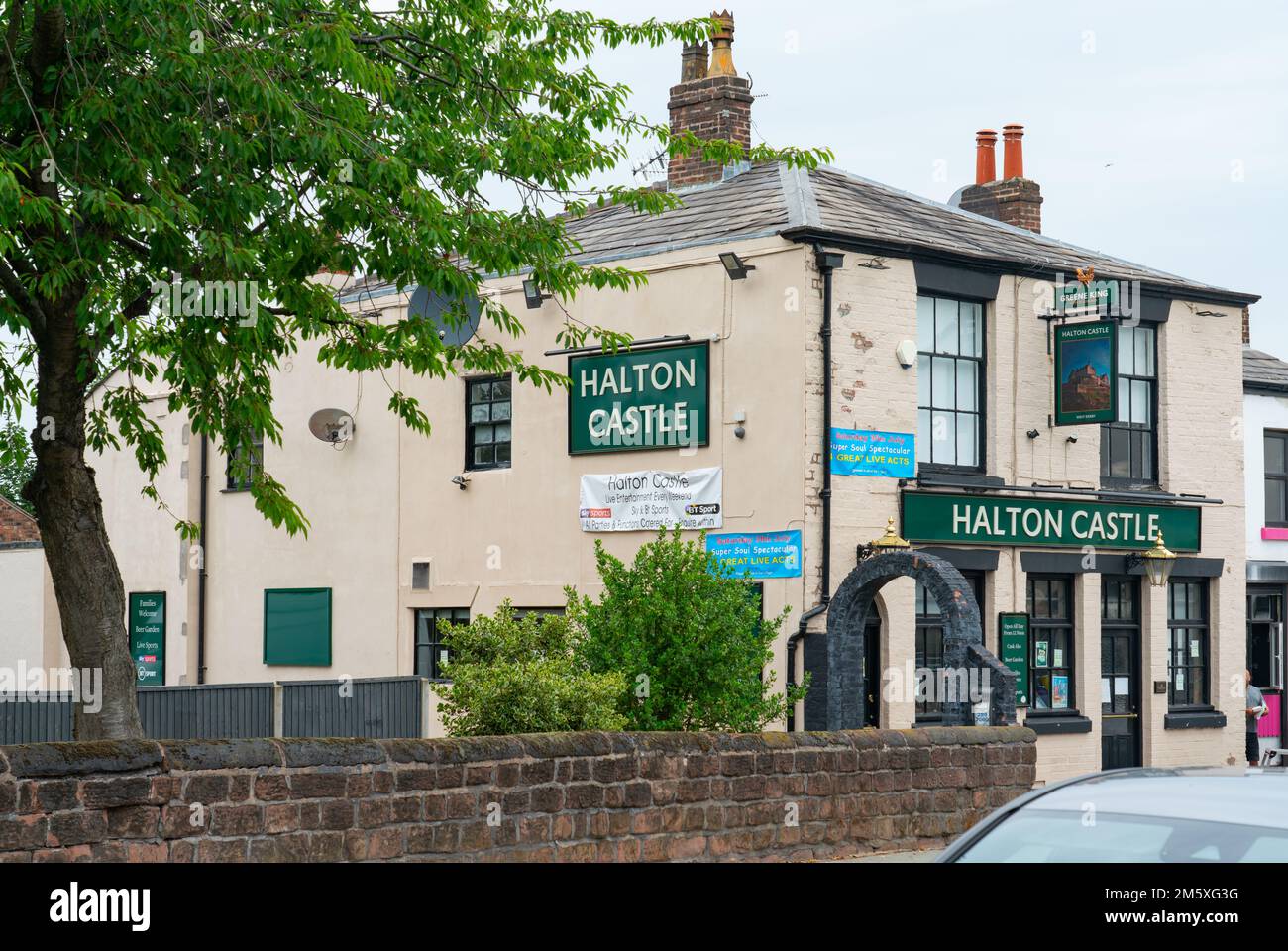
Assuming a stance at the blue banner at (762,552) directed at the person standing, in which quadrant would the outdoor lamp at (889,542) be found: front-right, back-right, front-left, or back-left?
front-right

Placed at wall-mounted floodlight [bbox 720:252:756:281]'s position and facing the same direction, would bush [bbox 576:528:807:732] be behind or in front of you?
in front

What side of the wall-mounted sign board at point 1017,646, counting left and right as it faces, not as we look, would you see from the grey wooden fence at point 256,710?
right

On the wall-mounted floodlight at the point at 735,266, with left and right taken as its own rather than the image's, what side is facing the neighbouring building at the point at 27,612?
right

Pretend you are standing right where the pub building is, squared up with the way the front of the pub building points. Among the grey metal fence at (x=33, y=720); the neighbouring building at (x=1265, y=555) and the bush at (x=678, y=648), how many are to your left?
1

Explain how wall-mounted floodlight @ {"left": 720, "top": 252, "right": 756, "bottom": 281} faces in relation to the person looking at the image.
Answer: facing the viewer and to the left of the viewer

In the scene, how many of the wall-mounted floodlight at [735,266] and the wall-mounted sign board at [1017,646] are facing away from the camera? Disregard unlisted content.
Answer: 0

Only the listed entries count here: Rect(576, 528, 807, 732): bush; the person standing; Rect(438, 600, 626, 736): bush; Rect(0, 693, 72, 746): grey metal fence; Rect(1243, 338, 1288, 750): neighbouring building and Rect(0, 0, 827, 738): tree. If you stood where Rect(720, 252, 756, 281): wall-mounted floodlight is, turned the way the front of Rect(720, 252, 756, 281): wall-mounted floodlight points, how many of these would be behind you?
2

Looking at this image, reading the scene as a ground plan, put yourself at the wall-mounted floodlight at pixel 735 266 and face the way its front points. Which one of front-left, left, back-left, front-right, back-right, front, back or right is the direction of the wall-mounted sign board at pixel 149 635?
right

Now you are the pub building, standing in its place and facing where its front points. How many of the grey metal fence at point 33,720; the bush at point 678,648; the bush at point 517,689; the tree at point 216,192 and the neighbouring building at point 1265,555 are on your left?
1

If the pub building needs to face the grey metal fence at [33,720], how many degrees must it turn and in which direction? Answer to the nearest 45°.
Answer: approximately 90° to its right

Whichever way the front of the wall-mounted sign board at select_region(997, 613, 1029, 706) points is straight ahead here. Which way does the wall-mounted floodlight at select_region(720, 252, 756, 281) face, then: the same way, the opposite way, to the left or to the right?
to the right

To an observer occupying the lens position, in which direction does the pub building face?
facing the viewer and to the right of the viewer
